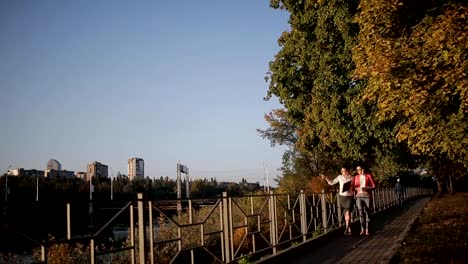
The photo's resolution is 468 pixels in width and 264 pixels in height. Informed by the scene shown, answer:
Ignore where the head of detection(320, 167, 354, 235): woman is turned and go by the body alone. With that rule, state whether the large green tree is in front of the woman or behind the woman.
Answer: behind

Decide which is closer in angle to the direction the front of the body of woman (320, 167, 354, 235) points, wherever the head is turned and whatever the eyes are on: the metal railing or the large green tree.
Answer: the metal railing

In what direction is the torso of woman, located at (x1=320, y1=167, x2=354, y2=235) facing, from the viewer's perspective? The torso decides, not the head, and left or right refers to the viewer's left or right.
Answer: facing the viewer
